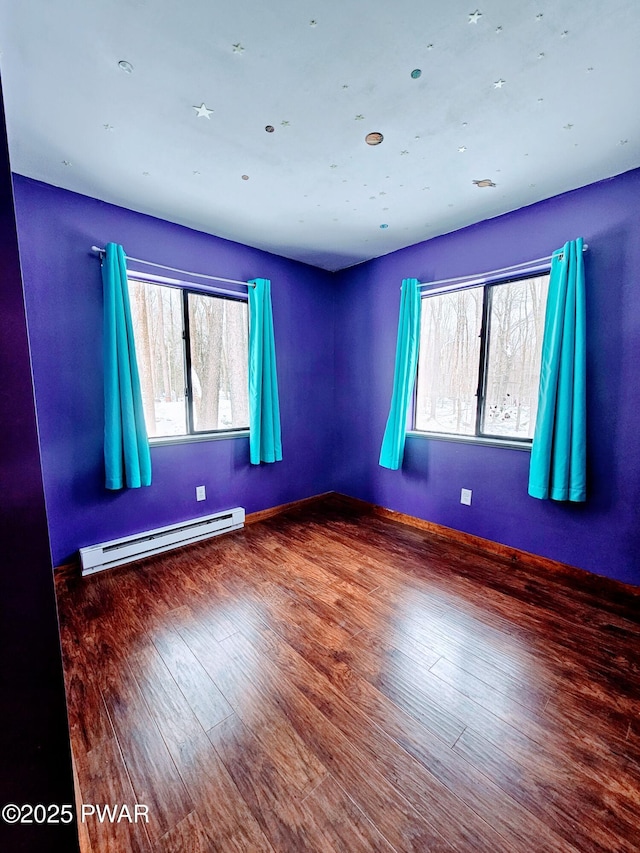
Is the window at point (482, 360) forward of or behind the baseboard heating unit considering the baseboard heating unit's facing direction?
forward

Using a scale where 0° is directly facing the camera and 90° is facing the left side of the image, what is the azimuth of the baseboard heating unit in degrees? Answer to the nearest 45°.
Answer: approximately 315°

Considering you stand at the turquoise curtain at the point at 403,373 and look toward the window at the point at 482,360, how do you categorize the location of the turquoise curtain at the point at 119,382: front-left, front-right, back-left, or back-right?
back-right

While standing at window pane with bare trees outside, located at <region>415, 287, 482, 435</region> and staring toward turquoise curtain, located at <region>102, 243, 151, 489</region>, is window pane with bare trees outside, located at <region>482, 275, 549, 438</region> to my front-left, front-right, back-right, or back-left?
back-left

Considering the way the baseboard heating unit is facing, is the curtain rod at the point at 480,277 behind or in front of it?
in front

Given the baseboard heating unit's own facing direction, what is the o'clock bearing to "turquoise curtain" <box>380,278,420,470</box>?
The turquoise curtain is roughly at 11 o'clock from the baseboard heating unit.
